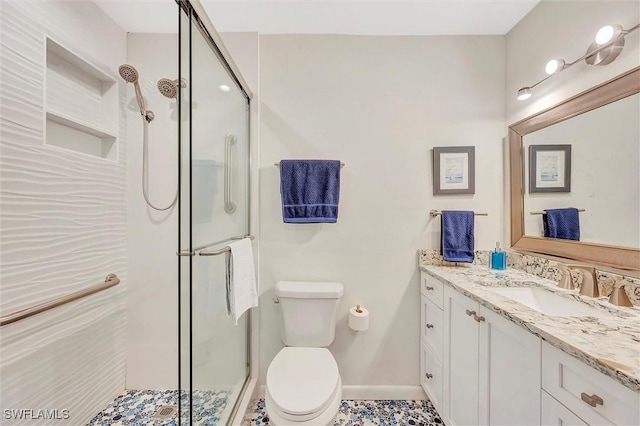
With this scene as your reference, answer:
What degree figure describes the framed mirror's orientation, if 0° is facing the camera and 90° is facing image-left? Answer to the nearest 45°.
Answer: approximately 45°

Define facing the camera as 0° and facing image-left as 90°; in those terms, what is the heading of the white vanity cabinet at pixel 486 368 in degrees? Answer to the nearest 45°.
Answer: approximately 45°

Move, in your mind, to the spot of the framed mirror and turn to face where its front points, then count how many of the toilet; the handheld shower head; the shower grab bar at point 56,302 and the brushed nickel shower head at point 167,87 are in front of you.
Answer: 4

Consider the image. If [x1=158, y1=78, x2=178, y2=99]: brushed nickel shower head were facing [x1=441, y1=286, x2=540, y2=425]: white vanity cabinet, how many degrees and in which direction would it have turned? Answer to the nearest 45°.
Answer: approximately 90° to its left

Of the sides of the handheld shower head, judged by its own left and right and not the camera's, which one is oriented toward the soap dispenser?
left

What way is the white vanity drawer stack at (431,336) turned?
to the viewer's left

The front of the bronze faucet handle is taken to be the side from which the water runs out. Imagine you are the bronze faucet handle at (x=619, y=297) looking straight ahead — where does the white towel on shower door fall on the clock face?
The white towel on shower door is roughly at 12 o'clock from the bronze faucet handle.

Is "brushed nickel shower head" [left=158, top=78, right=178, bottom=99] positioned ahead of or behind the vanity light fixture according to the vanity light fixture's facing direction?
ahead

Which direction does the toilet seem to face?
toward the camera

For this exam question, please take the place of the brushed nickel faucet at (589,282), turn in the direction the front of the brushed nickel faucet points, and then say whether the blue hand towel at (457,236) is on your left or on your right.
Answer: on your right

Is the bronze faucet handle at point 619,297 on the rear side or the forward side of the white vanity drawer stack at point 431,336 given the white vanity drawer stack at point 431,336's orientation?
on the rear side

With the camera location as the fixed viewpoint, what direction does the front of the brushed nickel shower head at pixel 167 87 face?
facing the viewer and to the left of the viewer
